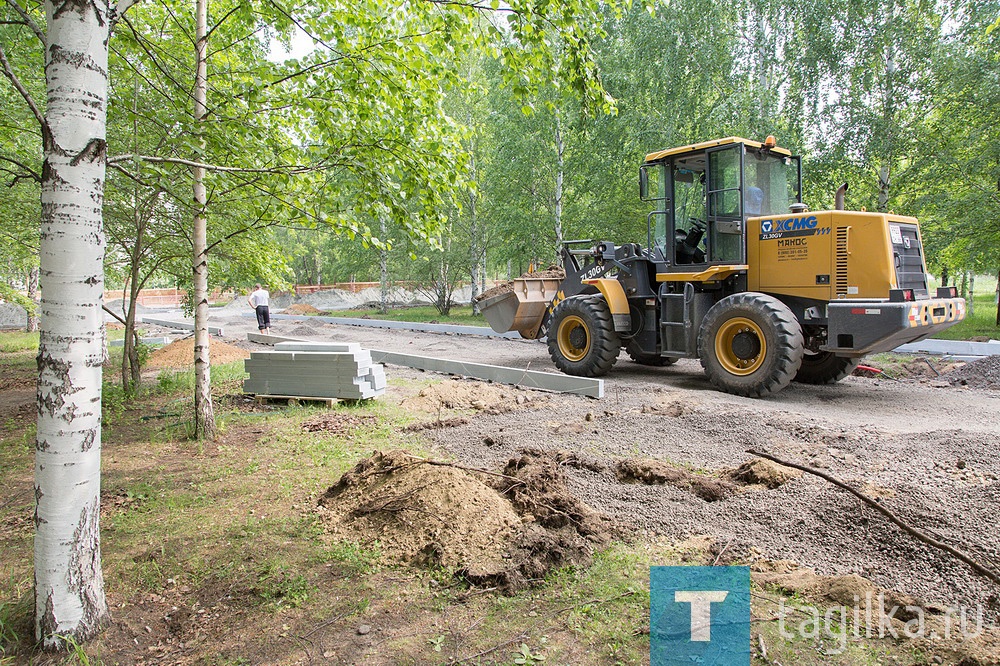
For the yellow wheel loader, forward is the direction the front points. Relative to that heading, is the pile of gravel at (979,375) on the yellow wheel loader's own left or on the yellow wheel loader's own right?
on the yellow wheel loader's own right

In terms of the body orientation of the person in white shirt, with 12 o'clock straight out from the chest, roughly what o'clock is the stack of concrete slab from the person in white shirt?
The stack of concrete slab is roughly at 6 o'clock from the person in white shirt.

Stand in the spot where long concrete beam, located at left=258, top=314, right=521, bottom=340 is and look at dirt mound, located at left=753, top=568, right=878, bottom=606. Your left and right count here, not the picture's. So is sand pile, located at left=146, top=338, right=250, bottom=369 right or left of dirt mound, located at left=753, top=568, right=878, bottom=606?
right

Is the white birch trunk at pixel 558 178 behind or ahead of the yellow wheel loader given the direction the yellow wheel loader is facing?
ahead

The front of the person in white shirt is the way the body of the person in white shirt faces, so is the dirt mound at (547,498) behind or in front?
behind

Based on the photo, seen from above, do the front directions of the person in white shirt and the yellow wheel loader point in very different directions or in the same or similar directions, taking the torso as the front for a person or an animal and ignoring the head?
same or similar directions

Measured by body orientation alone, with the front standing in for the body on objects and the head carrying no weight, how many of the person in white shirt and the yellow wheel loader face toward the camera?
0

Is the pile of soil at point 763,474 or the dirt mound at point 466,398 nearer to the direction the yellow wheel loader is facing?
the dirt mound

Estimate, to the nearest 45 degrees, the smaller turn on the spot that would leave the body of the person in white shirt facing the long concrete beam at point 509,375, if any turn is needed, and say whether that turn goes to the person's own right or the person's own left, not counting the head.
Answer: approximately 180°

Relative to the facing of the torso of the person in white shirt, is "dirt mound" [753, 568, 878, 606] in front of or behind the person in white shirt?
behind

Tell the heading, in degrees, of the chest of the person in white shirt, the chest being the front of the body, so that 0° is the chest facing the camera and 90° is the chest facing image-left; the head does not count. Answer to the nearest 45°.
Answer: approximately 180°

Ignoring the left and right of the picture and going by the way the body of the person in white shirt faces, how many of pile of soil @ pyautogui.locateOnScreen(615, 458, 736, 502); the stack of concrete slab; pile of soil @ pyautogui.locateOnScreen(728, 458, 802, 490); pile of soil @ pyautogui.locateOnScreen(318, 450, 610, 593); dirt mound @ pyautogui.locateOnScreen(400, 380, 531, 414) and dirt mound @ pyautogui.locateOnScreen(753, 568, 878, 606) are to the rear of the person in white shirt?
6

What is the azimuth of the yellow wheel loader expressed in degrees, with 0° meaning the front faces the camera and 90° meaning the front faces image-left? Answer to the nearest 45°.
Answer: approximately 135°
